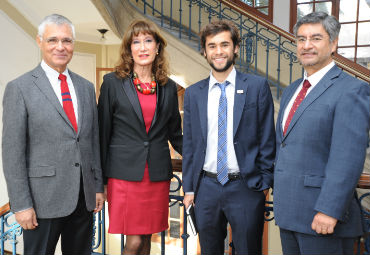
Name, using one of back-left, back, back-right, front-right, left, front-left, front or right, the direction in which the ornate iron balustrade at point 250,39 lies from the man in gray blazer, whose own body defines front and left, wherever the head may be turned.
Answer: left

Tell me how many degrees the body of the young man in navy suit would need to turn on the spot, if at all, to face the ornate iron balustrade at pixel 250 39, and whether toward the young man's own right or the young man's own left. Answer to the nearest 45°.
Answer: approximately 180°

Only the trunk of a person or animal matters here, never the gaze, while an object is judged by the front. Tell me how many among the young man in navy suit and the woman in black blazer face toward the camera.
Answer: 2

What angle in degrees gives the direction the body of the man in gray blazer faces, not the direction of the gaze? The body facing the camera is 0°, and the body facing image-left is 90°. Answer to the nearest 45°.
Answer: approximately 315°

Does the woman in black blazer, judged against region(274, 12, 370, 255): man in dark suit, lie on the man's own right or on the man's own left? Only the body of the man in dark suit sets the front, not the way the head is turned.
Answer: on the man's own right
